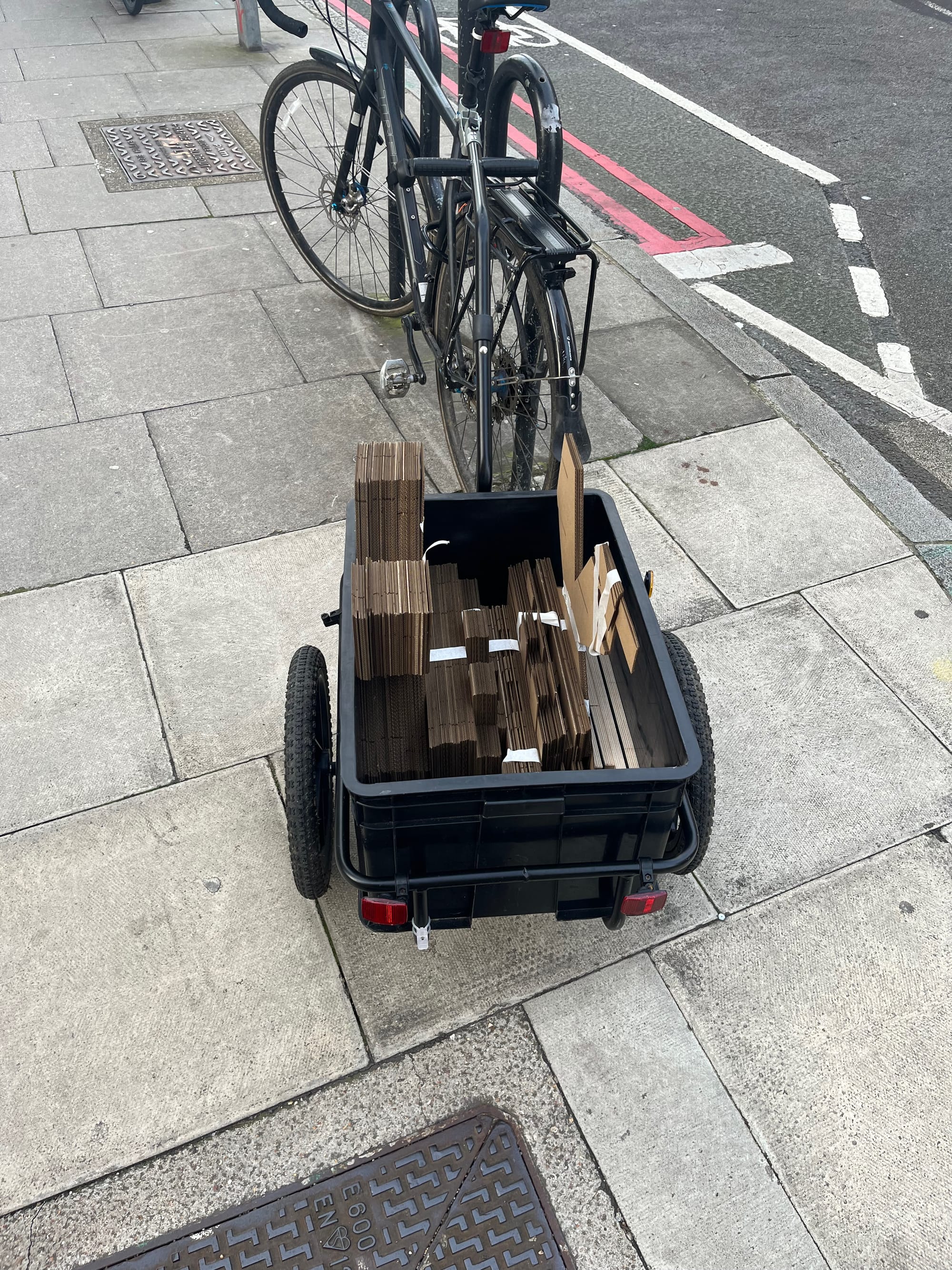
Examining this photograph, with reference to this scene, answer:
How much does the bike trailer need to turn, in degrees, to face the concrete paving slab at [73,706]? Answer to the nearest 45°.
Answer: approximately 45° to its left

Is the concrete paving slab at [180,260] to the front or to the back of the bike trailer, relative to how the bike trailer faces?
to the front

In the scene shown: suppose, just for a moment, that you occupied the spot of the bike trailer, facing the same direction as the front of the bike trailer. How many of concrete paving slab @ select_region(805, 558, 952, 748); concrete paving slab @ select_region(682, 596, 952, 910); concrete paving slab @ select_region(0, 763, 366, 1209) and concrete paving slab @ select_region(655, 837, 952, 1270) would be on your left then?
1

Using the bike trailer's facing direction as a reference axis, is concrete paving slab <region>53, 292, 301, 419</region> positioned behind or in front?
in front

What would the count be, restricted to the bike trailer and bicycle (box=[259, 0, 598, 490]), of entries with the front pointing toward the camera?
0

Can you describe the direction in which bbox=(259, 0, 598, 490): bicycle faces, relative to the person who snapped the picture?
facing away from the viewer and to the left of the viewer

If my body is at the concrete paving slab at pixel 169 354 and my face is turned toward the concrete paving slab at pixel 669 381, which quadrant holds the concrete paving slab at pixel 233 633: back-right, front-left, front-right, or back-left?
front-right

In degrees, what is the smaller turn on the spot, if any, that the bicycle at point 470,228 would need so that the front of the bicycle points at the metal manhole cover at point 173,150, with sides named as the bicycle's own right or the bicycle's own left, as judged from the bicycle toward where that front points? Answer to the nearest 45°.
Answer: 0° — it already faces it

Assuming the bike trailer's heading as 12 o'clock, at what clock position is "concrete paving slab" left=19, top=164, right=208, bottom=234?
The concrete paving slab is roughly at 11 o'clock from the bike trailer.

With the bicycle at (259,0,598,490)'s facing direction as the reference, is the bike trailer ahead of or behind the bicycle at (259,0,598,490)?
behind

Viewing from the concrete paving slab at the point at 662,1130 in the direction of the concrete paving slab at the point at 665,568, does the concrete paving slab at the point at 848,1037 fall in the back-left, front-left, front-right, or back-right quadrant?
front-right

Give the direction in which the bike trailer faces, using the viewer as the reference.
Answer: facing away from the viewer

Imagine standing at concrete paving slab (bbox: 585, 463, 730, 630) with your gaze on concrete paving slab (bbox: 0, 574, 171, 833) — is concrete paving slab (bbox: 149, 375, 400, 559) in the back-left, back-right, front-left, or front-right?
front-right

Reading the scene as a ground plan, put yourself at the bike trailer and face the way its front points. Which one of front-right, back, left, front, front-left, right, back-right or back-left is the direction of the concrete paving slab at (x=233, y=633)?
front-left

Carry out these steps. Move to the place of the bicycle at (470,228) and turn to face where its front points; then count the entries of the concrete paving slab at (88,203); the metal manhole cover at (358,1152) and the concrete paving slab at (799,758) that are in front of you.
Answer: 1
